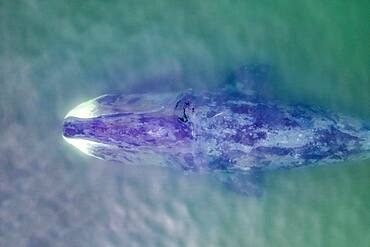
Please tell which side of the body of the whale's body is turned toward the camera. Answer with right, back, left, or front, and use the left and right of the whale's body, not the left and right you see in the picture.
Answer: left
